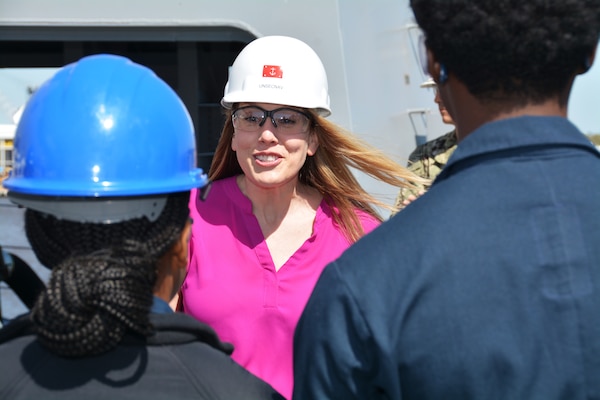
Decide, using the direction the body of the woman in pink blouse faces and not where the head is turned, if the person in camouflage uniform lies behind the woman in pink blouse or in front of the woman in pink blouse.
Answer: behind

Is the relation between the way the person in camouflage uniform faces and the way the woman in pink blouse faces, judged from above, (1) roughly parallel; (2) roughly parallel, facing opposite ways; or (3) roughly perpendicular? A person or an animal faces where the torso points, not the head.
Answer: roughly perpendicular

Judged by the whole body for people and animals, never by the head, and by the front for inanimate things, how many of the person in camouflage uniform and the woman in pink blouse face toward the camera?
1

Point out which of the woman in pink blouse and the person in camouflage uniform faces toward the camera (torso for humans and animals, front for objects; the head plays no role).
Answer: the woman in pink blouse

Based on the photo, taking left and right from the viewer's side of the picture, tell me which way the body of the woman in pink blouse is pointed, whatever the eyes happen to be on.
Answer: facing the viewer

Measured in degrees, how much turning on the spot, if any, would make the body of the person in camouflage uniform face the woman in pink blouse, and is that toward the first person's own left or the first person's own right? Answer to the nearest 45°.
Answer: approximately 90° to the first person's own left

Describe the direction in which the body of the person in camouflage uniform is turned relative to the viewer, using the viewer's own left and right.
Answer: facing to the left of the viewer
